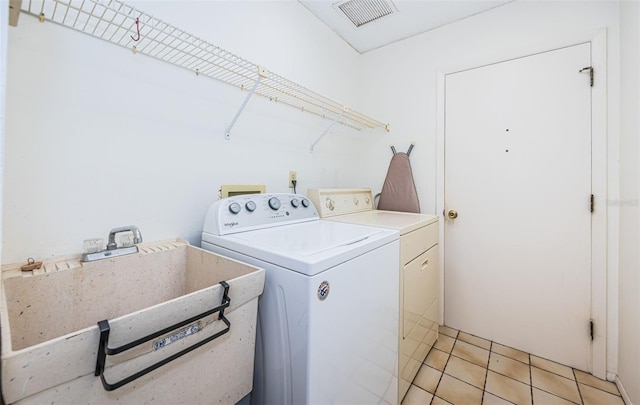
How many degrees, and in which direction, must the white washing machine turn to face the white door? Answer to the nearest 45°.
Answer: approximately 90° to its left

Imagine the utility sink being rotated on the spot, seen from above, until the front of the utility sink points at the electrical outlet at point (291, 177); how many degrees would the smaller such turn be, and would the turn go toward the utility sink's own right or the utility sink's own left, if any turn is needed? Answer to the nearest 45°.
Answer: approximately 90° to the utility sink's own left

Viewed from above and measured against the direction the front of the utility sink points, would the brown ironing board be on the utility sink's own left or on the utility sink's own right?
on the utility sink's own left

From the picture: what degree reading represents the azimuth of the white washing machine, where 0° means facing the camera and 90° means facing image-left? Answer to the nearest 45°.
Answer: approximately 315°

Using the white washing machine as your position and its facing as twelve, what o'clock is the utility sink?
The utility sink is roughly at 4 o'clock from the white washing machine.

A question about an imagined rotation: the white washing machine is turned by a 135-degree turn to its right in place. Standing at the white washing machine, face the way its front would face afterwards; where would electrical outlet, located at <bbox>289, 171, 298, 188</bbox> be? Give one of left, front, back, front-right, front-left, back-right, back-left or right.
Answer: right
